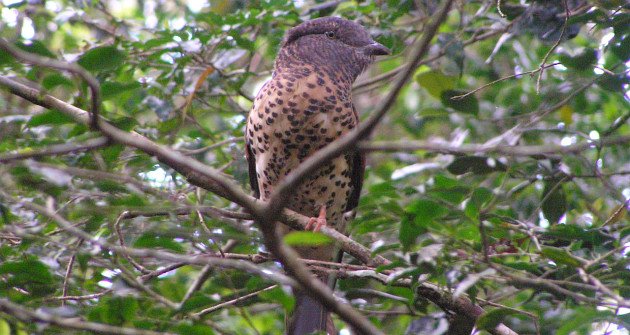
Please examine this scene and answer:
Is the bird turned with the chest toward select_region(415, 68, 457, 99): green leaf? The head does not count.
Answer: no

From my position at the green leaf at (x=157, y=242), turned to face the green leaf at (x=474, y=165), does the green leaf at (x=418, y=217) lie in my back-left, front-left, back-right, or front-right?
front-right

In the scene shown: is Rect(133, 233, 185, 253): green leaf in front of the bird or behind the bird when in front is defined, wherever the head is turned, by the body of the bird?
behind

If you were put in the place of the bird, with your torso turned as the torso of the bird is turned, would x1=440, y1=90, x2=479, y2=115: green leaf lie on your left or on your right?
on your left

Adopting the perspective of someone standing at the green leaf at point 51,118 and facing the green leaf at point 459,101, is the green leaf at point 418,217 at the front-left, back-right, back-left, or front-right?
front-right

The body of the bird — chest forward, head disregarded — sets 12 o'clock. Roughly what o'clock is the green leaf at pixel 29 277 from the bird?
The green leaf is roughly at 3 o'clock from the bird.

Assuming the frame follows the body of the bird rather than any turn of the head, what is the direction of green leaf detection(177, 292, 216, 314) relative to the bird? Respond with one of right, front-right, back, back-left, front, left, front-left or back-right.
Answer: front

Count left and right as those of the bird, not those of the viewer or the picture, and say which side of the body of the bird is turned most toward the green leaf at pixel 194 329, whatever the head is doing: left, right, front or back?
front

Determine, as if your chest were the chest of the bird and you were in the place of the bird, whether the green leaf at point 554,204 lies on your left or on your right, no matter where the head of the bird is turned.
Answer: on your left

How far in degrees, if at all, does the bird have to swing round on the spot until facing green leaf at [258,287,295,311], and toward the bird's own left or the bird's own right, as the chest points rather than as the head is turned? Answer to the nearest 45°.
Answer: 0° — it already faces it

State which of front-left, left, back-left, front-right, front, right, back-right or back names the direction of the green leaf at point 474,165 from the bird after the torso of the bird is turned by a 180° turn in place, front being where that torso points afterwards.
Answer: back-right

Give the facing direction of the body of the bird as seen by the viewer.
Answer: toward the camera
